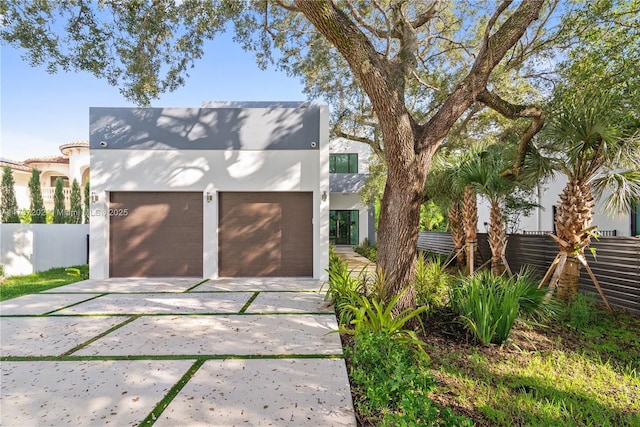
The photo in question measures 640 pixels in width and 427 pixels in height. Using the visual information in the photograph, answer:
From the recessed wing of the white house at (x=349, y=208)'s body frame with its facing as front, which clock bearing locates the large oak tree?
The large oak tree is roughly at 12 o'clock from the recessed wing of the white house.

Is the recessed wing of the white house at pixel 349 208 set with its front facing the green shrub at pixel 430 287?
yes

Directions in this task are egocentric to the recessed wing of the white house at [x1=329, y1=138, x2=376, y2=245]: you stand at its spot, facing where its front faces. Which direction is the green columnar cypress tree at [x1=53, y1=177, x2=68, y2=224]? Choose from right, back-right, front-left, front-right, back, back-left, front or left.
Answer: front-right

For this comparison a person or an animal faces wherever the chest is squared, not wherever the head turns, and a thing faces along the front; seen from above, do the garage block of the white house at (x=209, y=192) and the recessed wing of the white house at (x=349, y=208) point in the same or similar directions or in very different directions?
same or similar directions

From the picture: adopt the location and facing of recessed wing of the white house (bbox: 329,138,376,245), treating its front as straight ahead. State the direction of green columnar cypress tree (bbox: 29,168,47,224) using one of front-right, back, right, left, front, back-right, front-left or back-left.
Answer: front-right

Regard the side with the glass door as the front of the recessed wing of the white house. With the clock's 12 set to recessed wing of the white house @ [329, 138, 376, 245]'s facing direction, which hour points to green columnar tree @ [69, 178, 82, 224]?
The green columnar tree is roughly at 2 o'clock from the recessed wing of the white house.

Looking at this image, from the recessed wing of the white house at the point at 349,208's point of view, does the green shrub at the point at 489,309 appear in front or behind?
in front

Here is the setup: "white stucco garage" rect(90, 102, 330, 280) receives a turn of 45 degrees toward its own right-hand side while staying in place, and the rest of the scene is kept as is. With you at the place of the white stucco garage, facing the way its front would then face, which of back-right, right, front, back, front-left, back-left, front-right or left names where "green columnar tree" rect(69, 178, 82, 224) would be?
right

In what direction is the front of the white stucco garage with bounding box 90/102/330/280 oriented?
toward the camera

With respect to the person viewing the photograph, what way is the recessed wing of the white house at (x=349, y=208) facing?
facing the viewer

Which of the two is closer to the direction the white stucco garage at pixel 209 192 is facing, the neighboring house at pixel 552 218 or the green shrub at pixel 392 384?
the green shrub

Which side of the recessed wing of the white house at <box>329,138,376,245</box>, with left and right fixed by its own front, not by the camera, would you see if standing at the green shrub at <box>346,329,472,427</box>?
front

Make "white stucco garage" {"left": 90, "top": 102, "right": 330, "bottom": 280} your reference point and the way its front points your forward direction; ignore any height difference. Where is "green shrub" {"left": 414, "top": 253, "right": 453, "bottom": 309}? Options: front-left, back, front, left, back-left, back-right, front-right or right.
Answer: front-left
